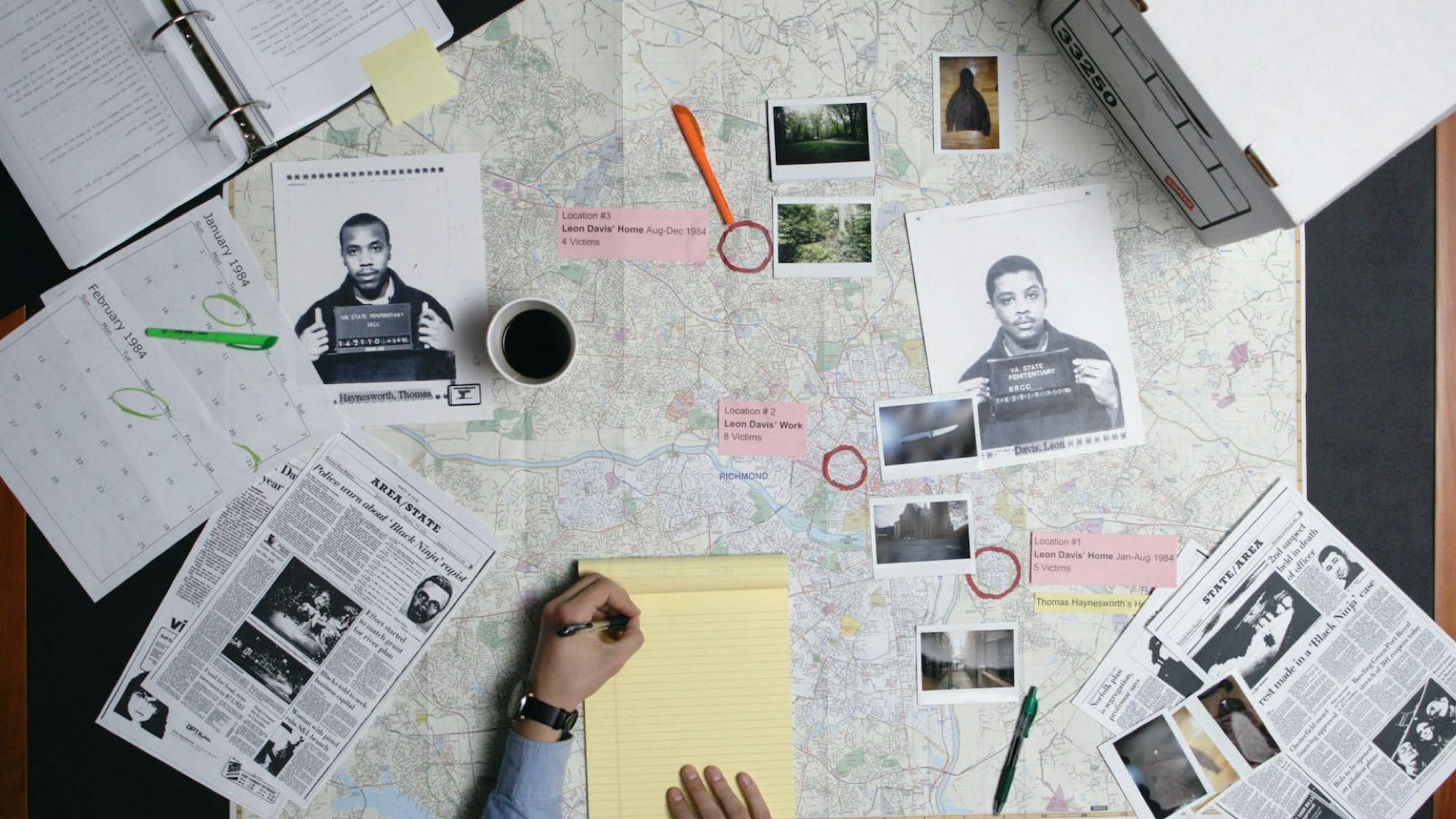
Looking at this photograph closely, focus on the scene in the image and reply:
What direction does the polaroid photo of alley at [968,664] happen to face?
toward the camera

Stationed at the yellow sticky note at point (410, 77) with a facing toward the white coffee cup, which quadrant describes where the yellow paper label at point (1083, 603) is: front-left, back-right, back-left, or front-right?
front-left

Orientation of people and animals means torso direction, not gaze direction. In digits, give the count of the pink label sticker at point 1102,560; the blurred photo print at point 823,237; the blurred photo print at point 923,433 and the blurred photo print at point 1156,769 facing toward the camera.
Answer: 4

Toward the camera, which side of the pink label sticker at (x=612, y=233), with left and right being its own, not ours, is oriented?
front

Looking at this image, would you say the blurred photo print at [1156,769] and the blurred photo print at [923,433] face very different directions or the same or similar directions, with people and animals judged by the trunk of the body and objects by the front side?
same or similar directions

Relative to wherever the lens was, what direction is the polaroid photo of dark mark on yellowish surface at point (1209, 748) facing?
facing the viewer

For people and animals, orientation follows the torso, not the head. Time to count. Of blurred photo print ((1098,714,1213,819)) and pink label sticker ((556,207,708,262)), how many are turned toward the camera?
2

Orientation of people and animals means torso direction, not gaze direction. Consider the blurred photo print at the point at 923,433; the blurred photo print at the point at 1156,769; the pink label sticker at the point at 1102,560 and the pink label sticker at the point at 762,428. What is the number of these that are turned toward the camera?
4
